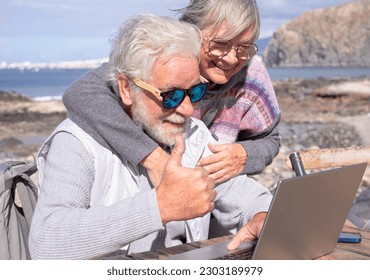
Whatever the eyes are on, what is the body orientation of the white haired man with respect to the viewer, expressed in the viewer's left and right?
facing the viewer and to the right of the viewer

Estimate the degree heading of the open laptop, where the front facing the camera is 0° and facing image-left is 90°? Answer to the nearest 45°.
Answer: approximately 135°

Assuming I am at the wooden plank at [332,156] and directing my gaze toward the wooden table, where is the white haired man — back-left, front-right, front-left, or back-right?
front-right

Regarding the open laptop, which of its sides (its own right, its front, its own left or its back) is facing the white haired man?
front

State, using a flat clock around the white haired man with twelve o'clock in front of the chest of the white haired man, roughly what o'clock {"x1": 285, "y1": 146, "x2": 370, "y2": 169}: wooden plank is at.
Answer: The wooden plank is roughly at 9 o'clock from the white haired man.

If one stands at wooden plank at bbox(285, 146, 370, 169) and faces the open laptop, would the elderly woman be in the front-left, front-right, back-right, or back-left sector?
front-right

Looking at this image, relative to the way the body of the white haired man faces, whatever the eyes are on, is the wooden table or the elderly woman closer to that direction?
the wooden table

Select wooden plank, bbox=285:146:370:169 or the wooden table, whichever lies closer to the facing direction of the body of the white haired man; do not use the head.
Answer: the wooden table

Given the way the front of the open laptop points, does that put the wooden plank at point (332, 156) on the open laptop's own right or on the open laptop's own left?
on the open laptop's own right

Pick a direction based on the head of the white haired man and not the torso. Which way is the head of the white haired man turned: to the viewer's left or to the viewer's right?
to the viewer's right

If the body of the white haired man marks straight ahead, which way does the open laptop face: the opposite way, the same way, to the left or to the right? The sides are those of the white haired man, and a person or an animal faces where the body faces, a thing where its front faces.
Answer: the opposite way

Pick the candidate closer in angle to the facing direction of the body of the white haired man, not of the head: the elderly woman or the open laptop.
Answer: the open laptop

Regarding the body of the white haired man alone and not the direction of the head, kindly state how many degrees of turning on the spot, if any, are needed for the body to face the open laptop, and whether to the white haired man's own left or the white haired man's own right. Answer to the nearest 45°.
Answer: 0° — they already face it
